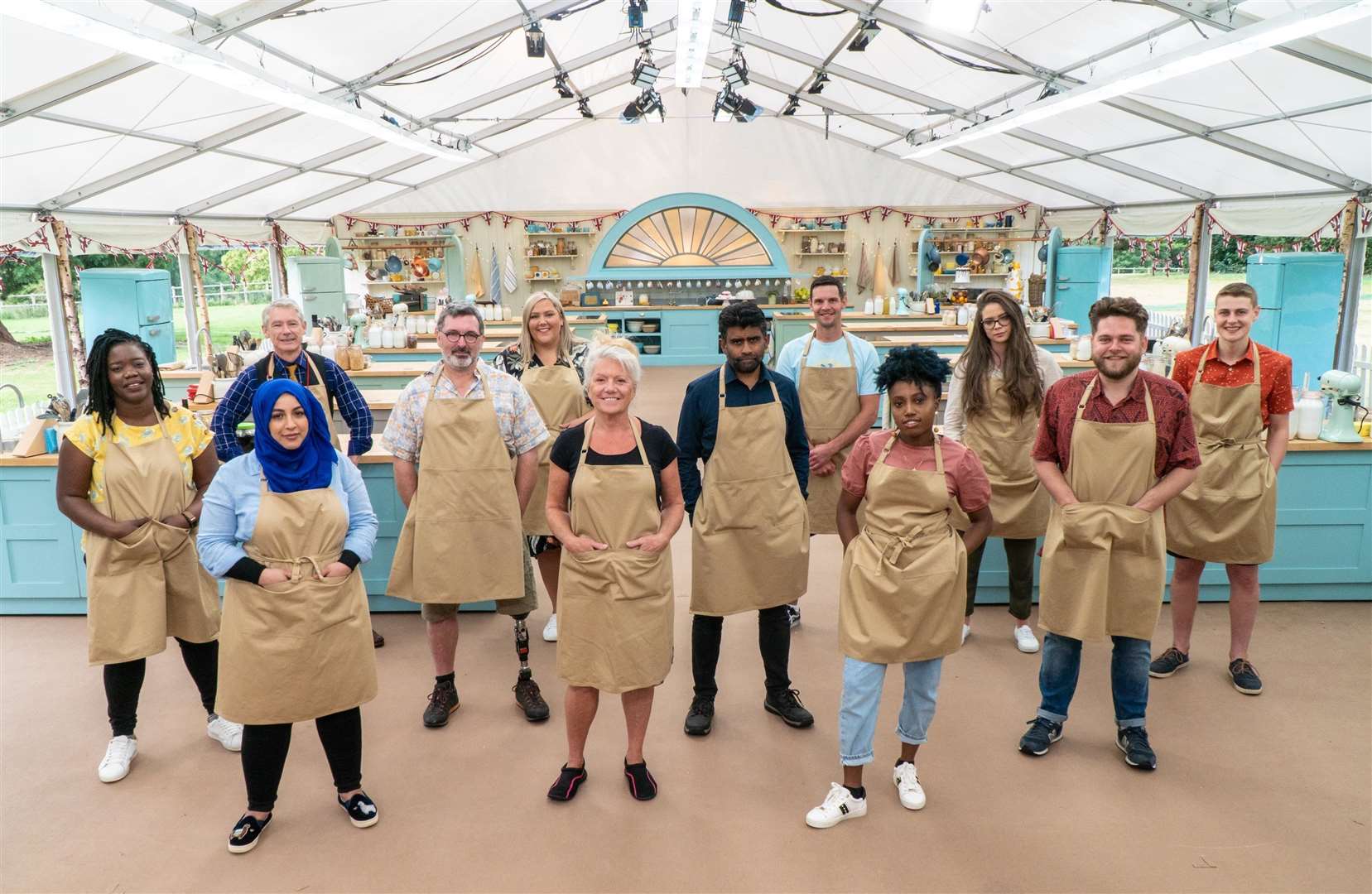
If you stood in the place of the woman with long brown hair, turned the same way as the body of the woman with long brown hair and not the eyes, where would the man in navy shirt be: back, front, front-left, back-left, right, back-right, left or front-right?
front-right

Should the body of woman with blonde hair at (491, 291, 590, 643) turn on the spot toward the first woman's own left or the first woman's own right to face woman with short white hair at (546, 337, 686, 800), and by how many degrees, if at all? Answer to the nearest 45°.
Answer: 0° — they already face them

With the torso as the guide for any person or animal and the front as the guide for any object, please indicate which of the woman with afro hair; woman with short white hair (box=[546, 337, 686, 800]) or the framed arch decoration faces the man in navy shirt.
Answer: the framed arch decoration

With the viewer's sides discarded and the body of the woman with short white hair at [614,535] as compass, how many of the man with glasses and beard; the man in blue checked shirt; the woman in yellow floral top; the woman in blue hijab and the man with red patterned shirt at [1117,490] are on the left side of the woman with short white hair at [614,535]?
1

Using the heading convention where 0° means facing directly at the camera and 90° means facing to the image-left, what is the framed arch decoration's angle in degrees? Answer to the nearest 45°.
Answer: approximately 0°

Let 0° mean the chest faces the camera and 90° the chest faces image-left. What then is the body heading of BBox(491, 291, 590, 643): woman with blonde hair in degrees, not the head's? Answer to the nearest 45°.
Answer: approximately 0°

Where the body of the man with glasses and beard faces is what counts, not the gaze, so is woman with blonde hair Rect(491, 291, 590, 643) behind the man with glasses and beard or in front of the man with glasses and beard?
behind

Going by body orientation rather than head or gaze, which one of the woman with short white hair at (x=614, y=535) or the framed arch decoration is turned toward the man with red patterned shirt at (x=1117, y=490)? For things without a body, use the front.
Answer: the framed arch decoration

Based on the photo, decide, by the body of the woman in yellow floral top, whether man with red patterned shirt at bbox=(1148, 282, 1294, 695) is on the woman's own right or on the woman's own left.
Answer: on the woman's own left

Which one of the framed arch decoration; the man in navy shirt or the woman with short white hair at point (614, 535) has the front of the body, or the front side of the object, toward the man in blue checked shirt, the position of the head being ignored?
the framed arch decoration

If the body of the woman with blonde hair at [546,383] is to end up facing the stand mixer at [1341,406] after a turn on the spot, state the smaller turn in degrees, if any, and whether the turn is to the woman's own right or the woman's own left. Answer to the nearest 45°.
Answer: approximately 90° to the woman's own left

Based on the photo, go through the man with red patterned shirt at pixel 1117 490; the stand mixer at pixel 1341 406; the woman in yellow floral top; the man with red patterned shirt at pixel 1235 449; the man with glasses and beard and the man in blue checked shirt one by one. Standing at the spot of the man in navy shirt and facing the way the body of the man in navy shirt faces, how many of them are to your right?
3
